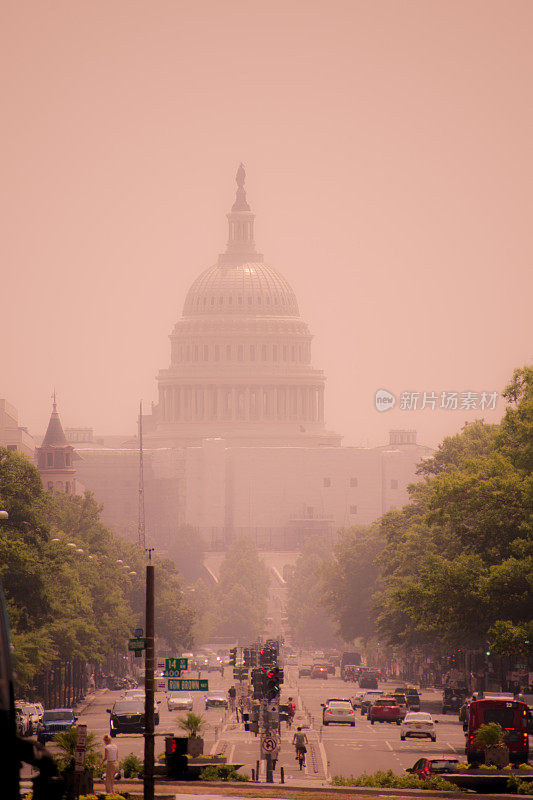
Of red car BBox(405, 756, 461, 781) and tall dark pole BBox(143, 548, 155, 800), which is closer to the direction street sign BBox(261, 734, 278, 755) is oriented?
the tall dark pole

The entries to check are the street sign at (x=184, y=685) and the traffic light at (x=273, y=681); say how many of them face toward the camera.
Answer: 2

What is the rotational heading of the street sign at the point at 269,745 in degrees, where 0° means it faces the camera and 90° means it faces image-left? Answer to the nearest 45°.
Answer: approximately 0°

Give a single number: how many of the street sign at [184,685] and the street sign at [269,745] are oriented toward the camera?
2

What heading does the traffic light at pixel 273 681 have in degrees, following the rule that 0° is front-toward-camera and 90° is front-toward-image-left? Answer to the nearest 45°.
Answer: approximately 0°

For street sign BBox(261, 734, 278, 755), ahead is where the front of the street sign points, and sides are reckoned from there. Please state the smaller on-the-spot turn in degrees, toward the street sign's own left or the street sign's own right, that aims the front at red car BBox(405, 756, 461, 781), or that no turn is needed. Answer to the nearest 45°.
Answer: approximately 90° to the street sign's own left

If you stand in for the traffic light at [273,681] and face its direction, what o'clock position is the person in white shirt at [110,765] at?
The person in white shirt is roughly at 1 o'clock from the traffic light.
